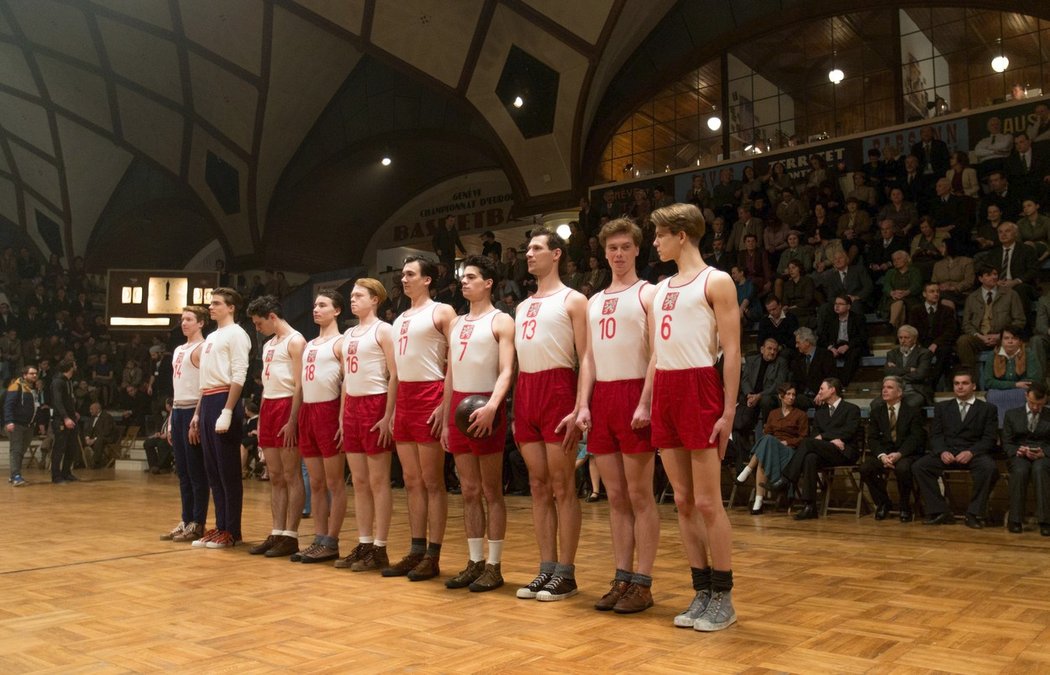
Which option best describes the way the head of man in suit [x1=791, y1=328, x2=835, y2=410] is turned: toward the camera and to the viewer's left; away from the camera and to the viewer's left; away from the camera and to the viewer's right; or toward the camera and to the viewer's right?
toward the camera and to the viewer's left

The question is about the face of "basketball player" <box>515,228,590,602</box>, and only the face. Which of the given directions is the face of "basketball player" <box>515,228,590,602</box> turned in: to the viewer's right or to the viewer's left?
to the viewer's left

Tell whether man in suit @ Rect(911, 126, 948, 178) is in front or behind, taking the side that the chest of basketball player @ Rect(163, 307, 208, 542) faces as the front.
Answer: behind

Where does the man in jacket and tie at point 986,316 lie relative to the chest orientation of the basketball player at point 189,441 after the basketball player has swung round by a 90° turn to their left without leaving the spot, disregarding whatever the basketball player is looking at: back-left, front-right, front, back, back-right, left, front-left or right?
front-left

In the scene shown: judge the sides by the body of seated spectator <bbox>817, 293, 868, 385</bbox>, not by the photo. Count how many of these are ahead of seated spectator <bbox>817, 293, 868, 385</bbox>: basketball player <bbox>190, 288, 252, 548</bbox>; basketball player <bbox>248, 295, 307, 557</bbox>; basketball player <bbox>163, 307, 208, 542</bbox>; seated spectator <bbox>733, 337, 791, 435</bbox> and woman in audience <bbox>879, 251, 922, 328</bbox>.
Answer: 4

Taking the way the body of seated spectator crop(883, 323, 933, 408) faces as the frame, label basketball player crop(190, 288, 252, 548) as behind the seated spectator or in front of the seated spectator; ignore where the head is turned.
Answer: in front

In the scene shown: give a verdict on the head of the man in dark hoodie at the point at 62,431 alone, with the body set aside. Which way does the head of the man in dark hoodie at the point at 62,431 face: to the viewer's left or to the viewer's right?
to the viewer's right

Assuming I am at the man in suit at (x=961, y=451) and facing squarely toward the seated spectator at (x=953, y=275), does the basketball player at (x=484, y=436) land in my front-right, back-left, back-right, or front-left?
back-left

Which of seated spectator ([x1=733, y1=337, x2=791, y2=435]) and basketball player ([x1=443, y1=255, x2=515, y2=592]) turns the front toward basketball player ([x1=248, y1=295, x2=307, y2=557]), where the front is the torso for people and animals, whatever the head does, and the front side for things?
the seated spectator

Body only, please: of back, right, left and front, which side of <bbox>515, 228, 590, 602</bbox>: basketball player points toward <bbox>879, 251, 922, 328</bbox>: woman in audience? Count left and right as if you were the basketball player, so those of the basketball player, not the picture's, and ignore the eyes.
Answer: back

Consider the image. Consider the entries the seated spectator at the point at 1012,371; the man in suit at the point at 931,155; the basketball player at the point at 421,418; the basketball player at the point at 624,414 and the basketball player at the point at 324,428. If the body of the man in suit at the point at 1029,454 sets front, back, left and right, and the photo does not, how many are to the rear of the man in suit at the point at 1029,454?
2
